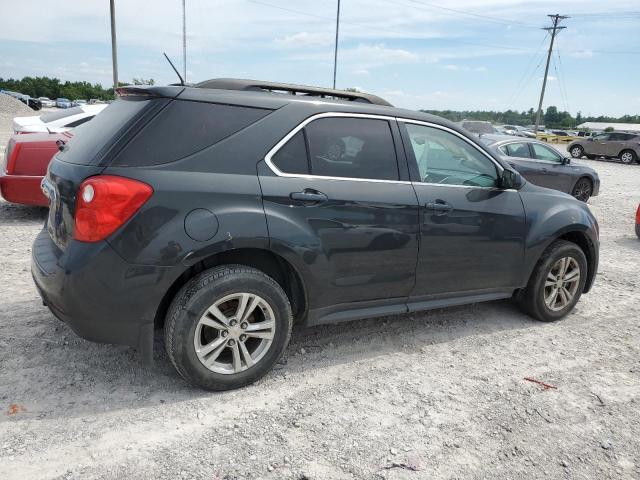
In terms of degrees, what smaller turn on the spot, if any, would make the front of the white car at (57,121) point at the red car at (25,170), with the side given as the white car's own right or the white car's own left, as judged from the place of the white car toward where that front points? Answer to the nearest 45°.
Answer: approximately 135° to the white car's own right

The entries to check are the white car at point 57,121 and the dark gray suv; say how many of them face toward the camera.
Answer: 0

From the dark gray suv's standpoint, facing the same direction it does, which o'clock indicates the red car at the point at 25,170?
The red car is roughly at 9 o'clock from the dark gray suv.

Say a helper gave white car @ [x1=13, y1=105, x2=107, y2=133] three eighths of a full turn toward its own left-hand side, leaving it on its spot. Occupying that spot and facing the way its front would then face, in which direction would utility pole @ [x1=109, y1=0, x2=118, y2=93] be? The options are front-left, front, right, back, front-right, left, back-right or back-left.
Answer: right

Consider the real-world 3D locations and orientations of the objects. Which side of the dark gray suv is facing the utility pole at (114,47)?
left

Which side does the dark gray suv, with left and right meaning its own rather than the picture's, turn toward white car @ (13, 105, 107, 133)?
left

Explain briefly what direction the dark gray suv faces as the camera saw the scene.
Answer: facing away from the viewer and to the right of the viewer

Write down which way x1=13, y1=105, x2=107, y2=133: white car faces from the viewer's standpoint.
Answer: facing away from the viewer and to the right of the viewer

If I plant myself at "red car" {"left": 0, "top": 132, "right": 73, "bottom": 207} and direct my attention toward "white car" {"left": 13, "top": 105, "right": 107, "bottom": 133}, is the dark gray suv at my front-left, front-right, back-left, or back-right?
back-right
